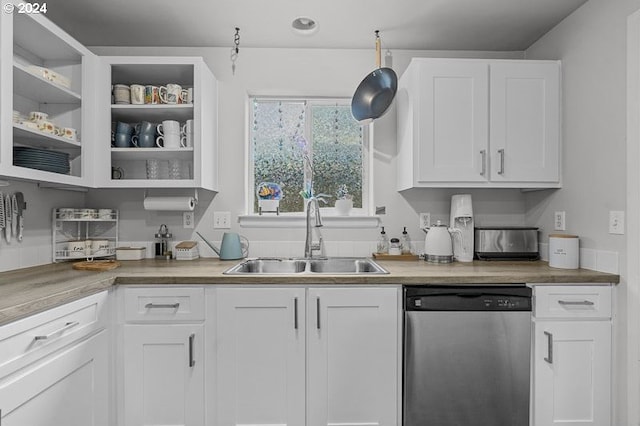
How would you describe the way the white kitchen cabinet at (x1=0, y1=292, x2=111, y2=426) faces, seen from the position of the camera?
facing the viewer and to the right of the viewer

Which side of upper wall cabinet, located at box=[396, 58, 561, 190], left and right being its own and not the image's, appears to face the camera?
front

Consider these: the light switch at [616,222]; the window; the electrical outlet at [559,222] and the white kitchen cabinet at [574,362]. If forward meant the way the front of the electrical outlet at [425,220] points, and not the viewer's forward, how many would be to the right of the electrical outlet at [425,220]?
1

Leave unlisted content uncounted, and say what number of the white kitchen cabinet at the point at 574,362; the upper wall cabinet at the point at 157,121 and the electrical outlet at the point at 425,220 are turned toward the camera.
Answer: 3

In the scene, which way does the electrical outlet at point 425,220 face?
toward the camera

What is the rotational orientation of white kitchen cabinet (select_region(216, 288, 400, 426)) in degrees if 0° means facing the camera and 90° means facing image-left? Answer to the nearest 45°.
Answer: approximately 0°

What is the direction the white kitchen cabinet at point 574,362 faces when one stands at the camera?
facing the viewer

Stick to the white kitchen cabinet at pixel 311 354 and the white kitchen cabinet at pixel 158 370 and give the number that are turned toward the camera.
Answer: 2

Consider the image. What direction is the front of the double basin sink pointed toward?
toward the camera

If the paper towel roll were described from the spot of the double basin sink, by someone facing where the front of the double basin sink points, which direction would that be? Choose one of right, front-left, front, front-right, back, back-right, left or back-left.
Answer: right

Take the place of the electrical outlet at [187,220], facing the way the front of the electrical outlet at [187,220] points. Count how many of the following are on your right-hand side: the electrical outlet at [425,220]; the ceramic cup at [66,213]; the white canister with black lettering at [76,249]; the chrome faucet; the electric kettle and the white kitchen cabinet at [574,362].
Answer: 2

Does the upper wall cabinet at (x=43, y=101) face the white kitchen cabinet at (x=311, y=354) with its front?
yes

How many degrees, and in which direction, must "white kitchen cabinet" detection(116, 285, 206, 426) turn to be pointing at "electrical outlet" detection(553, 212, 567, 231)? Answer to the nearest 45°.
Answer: approximately 90° to its left

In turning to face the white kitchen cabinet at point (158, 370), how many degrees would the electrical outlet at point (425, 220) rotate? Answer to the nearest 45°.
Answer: approximately 45° to its right
